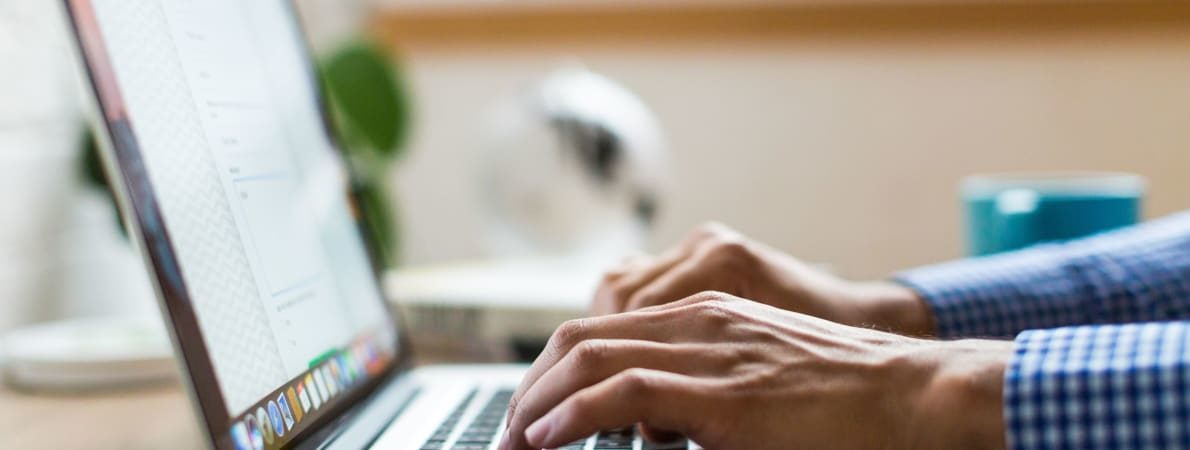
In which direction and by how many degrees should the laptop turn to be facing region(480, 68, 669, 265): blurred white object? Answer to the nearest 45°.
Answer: approximately 45° to its left

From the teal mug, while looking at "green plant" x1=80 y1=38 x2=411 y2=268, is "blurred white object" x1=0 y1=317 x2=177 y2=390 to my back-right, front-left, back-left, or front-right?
front-left

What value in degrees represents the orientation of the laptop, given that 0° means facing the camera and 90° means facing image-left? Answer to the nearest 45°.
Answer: approximately 270°

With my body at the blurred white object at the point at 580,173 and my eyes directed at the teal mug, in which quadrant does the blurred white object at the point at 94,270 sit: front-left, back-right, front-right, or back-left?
back-right
